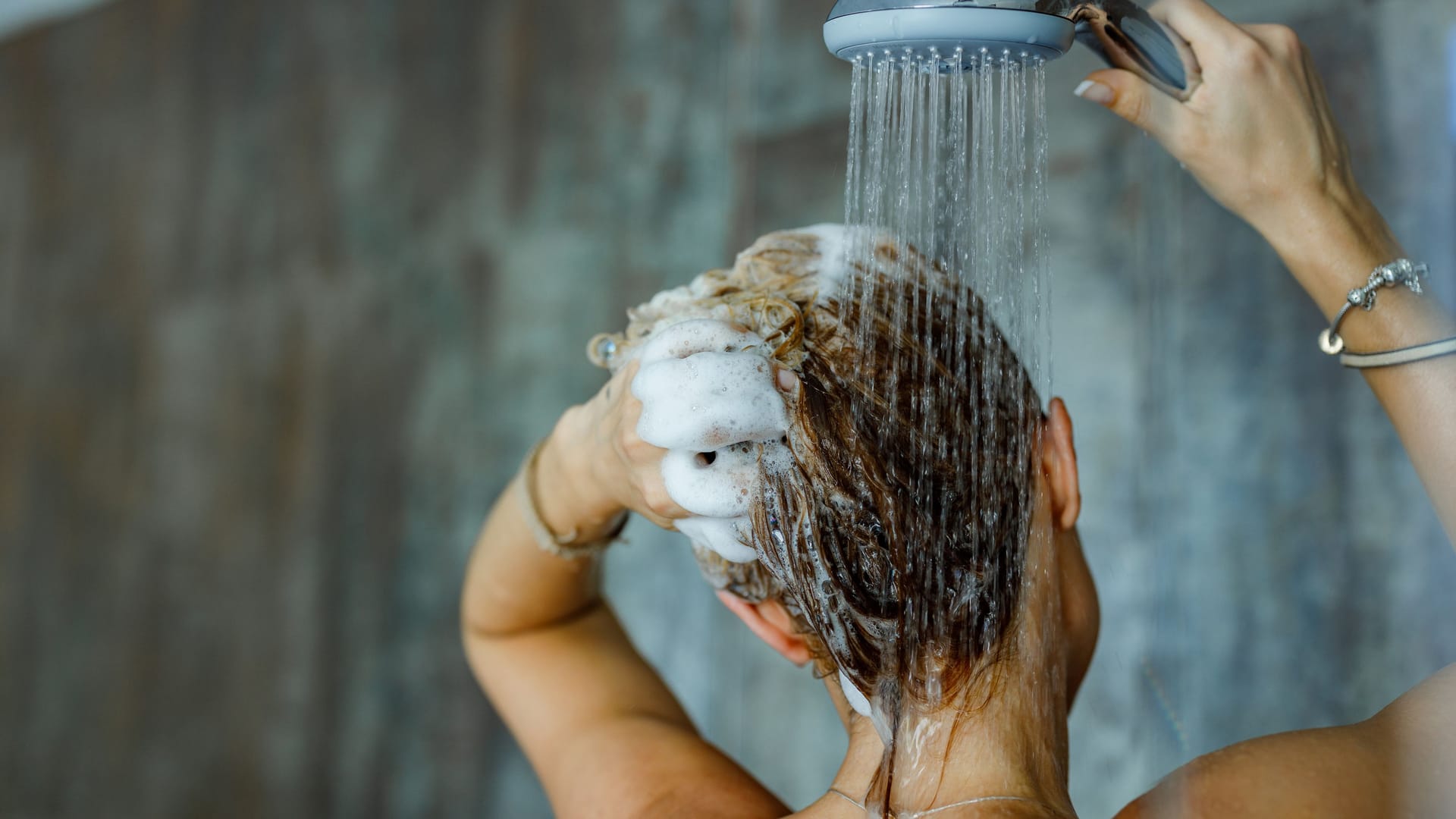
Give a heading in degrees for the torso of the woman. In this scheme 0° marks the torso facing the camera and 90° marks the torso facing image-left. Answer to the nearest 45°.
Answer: approximately 180°
